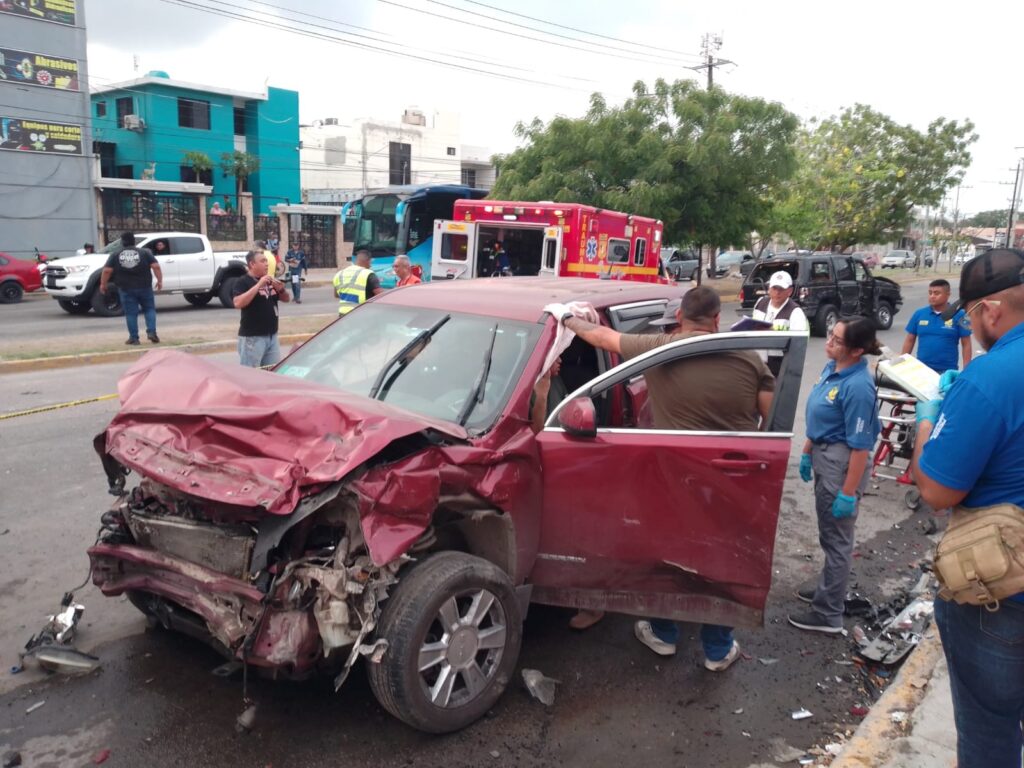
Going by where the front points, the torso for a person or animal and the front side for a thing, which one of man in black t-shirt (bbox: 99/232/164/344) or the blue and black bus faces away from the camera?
the man in black t-shirt

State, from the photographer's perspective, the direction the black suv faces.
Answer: facing away from the viewer and to the right of the viewer

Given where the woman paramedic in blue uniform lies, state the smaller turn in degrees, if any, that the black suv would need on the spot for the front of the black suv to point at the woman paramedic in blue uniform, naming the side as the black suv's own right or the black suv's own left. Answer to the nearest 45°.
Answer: approximately 135° to the black suv's own right

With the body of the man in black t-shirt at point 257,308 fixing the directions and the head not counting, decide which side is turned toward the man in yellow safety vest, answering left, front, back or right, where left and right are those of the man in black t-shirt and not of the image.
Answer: left

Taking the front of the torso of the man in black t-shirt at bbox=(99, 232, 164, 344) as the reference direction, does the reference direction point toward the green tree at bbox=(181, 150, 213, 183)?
yes

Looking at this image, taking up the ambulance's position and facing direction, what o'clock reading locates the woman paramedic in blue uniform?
The woman paramedic in blue uniform is roughly at 4 o'clock from the ambulance.

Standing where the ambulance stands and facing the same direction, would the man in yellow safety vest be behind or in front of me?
behind

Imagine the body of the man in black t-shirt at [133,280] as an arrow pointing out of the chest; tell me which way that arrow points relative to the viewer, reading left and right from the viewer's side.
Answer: facing away from the viewer

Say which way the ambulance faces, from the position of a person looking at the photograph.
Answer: facing away from the viewer and to the right of the viewer

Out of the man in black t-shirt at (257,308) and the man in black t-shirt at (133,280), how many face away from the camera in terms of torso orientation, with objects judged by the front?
1

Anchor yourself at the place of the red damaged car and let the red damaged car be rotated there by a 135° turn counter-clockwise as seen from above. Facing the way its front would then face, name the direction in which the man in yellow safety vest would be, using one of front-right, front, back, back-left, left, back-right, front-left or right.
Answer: left

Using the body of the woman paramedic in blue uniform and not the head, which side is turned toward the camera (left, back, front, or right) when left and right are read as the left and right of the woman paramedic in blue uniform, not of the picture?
left

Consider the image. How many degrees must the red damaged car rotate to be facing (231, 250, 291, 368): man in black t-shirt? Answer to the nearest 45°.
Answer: approximately 135° to its right
